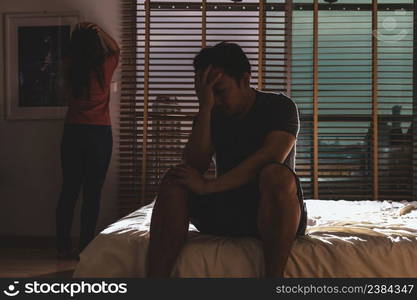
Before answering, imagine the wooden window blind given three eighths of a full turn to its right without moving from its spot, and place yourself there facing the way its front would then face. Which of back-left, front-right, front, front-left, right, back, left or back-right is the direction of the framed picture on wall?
front-left

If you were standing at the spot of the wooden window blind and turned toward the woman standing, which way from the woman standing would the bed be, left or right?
left

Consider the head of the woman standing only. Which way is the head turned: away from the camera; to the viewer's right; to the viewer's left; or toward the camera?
away from the camera

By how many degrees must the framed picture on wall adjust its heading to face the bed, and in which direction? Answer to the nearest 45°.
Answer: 0° — it already faces it

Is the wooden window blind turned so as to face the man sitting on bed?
yes

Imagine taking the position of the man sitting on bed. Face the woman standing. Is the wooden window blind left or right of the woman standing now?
right

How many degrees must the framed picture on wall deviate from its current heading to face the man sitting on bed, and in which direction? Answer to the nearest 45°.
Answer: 0° — it already faces them

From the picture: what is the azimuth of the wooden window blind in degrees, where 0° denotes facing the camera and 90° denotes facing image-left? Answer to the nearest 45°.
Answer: approximately 0°
